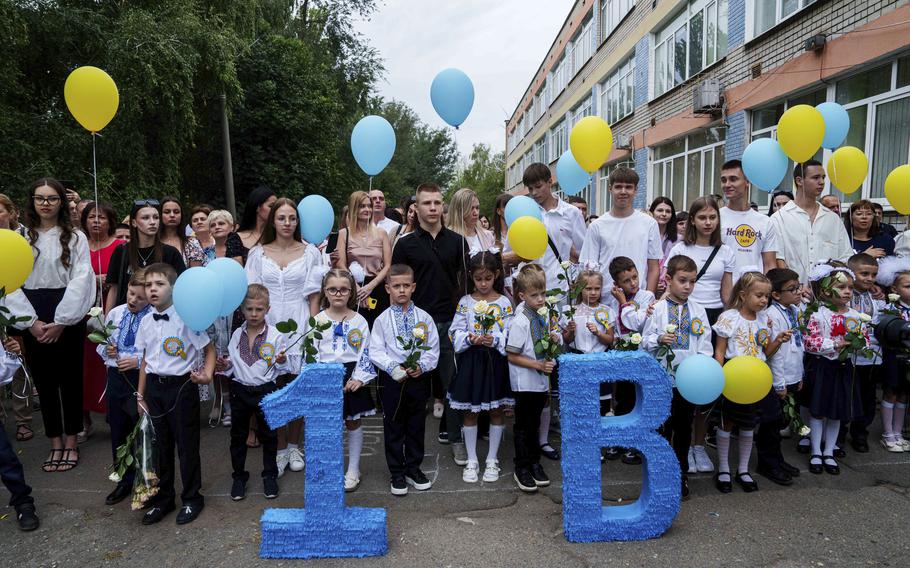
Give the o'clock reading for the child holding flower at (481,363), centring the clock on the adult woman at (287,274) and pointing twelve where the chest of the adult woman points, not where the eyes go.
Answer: The child holding flower is roughly at 10 o'clock from the adult woman.

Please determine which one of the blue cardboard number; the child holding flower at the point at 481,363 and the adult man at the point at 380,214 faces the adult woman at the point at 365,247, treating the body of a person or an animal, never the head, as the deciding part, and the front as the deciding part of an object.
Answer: the adult man

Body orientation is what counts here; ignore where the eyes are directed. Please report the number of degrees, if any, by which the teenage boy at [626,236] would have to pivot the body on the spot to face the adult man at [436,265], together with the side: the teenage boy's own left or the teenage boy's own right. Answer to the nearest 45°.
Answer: approximately 90° to the teenage boy's own right

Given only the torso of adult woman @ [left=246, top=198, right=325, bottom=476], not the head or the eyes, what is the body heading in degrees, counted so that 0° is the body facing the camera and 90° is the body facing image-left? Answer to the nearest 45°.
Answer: approximately 0°

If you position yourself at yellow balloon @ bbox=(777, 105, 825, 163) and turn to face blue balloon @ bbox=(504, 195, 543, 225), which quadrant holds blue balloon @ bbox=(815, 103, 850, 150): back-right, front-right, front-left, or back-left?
back-right

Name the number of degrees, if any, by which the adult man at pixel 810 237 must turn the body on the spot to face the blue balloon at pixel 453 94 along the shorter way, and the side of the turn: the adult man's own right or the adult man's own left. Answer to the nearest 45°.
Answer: approximately 45° to the adult man's own right

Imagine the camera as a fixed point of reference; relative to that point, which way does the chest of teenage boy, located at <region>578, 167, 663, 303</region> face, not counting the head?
toward the camera

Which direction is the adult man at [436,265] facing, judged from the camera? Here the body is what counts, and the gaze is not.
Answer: toward the camera
